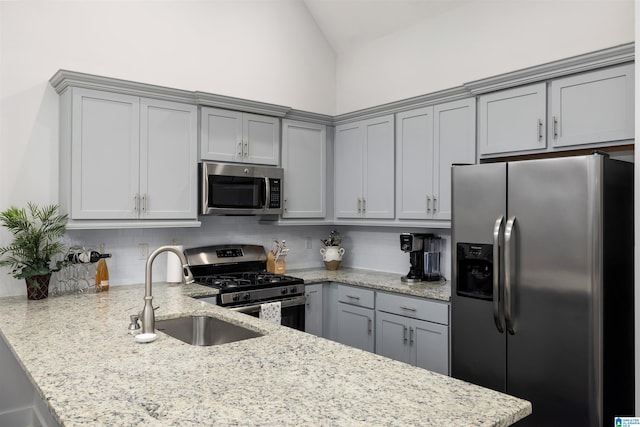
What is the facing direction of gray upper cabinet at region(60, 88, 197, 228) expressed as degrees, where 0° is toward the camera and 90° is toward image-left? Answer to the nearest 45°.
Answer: approximately 315°

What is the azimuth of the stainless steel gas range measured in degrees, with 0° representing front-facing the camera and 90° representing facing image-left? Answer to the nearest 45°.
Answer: approximately 315°

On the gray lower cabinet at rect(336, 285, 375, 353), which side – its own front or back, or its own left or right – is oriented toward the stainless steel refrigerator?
left

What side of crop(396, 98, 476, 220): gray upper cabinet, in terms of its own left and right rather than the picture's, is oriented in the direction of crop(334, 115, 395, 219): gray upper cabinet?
right

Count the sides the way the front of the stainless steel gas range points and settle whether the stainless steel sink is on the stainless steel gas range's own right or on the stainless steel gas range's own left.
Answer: on the stainless steel gas range's own right

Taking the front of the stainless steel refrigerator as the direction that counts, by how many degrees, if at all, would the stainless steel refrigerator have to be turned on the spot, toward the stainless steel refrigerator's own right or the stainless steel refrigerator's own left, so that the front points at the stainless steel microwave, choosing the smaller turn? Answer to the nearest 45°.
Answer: approximately 45° to the stainless steel refrigerator's own right

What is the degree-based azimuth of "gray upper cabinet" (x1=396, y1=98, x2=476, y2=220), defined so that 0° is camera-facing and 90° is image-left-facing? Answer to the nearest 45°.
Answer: approximately 45°

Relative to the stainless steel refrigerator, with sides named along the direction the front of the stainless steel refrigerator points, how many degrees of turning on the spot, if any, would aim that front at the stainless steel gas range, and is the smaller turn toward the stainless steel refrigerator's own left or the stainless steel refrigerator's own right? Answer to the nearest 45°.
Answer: approximately 45° to the stainless steel refrigerator's own right

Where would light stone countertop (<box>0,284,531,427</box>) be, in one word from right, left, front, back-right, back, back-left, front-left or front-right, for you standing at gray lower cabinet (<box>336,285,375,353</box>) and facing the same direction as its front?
front-left
